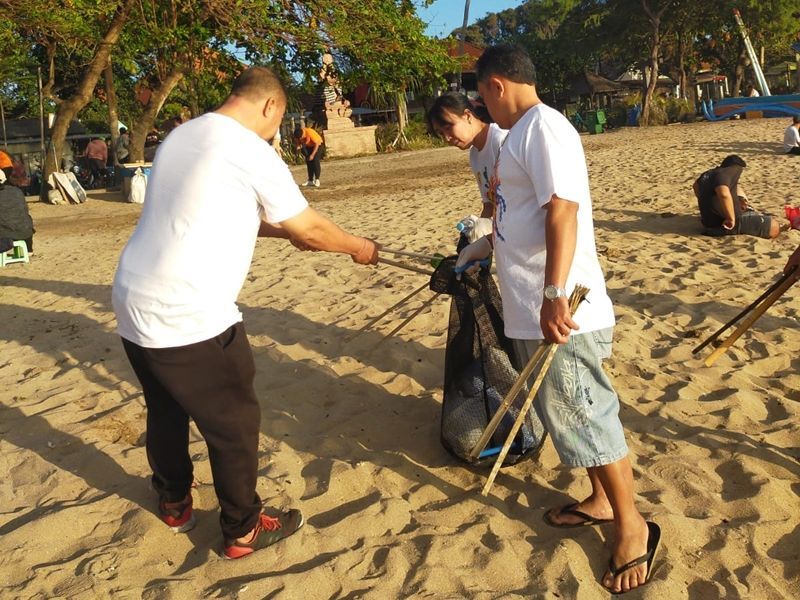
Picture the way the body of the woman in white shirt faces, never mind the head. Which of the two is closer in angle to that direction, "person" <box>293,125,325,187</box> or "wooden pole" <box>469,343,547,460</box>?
the wooden pole

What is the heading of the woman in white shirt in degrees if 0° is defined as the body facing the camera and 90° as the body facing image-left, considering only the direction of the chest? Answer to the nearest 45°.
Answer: approximately 45°

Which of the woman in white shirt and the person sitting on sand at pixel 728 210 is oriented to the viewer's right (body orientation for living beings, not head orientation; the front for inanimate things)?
the person sitting on sand

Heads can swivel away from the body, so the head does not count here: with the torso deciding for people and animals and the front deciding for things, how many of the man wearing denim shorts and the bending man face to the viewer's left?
1

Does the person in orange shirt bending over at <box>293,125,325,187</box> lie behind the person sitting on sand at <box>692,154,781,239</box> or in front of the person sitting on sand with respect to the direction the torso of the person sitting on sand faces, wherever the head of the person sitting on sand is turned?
behind

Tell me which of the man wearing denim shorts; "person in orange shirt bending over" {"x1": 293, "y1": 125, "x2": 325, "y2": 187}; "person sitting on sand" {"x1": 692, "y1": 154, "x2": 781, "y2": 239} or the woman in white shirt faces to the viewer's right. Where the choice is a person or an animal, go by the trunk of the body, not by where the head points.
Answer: the person sitting on sand

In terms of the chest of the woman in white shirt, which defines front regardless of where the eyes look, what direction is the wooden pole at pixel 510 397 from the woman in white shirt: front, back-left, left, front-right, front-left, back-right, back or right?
front-left

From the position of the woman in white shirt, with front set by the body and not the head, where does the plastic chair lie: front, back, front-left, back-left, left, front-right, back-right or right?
right

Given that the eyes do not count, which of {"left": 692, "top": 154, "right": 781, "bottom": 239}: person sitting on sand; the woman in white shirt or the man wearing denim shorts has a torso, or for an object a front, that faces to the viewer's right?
the person sitting on sand

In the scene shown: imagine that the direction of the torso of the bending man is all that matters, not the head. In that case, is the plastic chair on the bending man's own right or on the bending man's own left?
on the bending man's own left

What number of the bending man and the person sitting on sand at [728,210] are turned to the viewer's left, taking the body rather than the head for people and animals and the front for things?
0

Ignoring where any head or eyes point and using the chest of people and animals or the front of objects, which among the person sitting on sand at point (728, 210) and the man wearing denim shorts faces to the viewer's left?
the man wearing denim shorts

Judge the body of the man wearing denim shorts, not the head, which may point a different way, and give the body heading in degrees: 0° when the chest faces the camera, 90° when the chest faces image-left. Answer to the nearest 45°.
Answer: approximately 90°

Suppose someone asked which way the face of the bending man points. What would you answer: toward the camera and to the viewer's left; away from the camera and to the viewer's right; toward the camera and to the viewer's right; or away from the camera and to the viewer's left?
away from the camera and to the viewer's right

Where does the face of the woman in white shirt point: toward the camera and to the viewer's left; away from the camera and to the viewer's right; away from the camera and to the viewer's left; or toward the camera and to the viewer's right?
toward the camera and to the viewer's left
